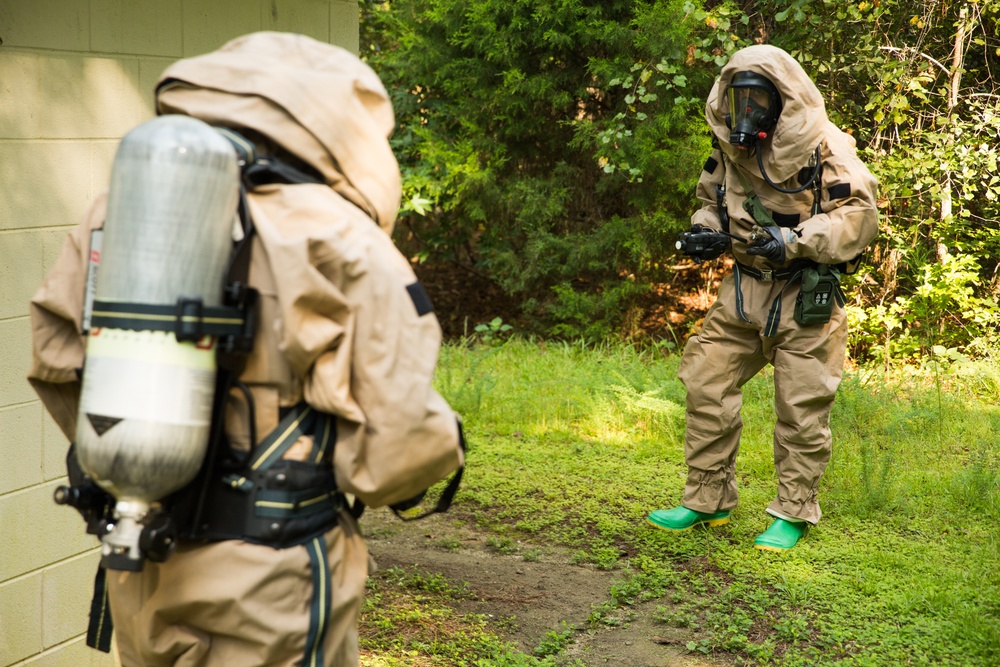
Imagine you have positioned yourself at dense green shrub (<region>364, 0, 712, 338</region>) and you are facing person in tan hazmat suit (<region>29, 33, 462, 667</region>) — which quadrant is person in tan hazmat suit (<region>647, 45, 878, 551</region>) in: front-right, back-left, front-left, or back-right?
front-left

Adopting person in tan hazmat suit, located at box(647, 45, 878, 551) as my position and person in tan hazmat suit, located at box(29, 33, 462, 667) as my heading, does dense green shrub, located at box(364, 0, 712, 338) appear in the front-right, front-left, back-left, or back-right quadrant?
back-right

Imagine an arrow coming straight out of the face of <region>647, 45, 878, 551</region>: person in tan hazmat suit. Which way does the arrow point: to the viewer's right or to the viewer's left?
to the viewer's left

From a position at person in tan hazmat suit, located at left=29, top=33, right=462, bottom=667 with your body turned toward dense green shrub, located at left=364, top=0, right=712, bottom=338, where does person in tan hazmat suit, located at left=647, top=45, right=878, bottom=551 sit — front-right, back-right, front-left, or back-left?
front-right

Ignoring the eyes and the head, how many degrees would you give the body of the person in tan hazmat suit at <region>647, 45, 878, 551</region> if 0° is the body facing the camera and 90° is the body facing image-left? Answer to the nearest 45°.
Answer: approximately 45°

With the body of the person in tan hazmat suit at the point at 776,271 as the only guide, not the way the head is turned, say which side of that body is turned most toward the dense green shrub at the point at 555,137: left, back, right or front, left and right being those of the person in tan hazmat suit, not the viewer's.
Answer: right

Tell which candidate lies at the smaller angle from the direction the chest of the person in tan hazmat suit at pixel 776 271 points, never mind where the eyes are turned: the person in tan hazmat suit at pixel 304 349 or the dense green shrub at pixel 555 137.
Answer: the person in tan hazmat suit

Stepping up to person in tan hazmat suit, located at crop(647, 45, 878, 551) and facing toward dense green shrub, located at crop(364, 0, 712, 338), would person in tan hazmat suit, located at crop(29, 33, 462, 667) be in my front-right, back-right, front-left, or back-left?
back-left

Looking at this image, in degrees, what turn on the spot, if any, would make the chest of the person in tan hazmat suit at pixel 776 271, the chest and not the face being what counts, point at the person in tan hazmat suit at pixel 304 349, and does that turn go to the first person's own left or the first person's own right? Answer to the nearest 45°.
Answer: approximately 45° to the first person's own left
